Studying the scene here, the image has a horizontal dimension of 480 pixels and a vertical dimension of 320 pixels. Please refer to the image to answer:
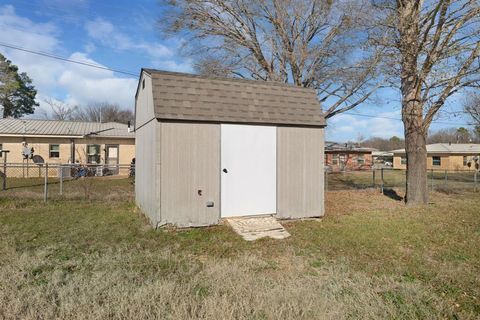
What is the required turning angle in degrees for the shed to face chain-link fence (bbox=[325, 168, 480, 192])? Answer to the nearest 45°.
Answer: approximately 135° to its left

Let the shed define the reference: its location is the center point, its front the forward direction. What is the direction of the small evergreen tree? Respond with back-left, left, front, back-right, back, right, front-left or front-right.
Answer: back-right

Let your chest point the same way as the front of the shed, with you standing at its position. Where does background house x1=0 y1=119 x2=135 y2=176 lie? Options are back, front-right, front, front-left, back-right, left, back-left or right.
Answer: back-right

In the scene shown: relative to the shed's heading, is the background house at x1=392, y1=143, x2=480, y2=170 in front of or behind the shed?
behind

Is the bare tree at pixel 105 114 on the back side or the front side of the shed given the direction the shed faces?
on the back side

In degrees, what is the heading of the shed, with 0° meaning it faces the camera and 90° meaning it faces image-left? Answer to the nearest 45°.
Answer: approximately 0°

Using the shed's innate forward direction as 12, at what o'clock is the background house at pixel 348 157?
The background house is roughly at 7 o'clock from the shed.
